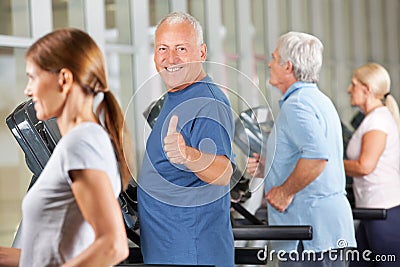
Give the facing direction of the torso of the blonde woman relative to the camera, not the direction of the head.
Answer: to the viewer's left

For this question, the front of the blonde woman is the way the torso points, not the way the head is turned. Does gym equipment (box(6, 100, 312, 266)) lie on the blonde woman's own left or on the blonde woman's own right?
on the blonde woman's own left
